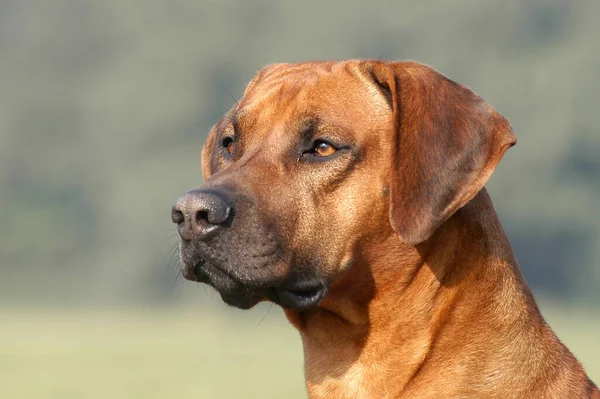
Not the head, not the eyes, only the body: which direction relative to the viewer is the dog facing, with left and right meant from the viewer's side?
facing the viewer and to the left of the viewer
